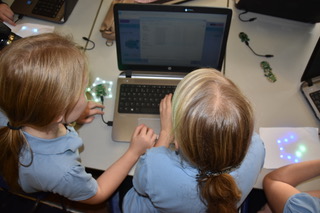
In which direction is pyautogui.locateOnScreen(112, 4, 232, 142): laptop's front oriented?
toward the camera

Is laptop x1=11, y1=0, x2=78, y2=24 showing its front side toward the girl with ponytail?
no

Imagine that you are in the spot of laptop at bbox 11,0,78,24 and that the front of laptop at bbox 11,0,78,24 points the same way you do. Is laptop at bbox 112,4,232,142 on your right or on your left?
on your left

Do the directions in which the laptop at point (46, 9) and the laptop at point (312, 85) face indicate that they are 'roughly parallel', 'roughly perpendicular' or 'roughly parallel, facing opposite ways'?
roughly perpendicular

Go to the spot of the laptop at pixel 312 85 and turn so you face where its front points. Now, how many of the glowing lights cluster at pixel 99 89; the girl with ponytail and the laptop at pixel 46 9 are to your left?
0

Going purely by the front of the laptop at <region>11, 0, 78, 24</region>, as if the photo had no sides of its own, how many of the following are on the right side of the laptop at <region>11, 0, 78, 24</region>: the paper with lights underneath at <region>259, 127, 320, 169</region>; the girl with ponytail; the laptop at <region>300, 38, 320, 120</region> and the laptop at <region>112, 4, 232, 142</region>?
0

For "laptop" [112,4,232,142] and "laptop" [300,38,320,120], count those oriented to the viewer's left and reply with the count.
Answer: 0

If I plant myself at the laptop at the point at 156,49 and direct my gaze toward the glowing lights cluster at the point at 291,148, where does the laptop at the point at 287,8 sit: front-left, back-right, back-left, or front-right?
front-left
